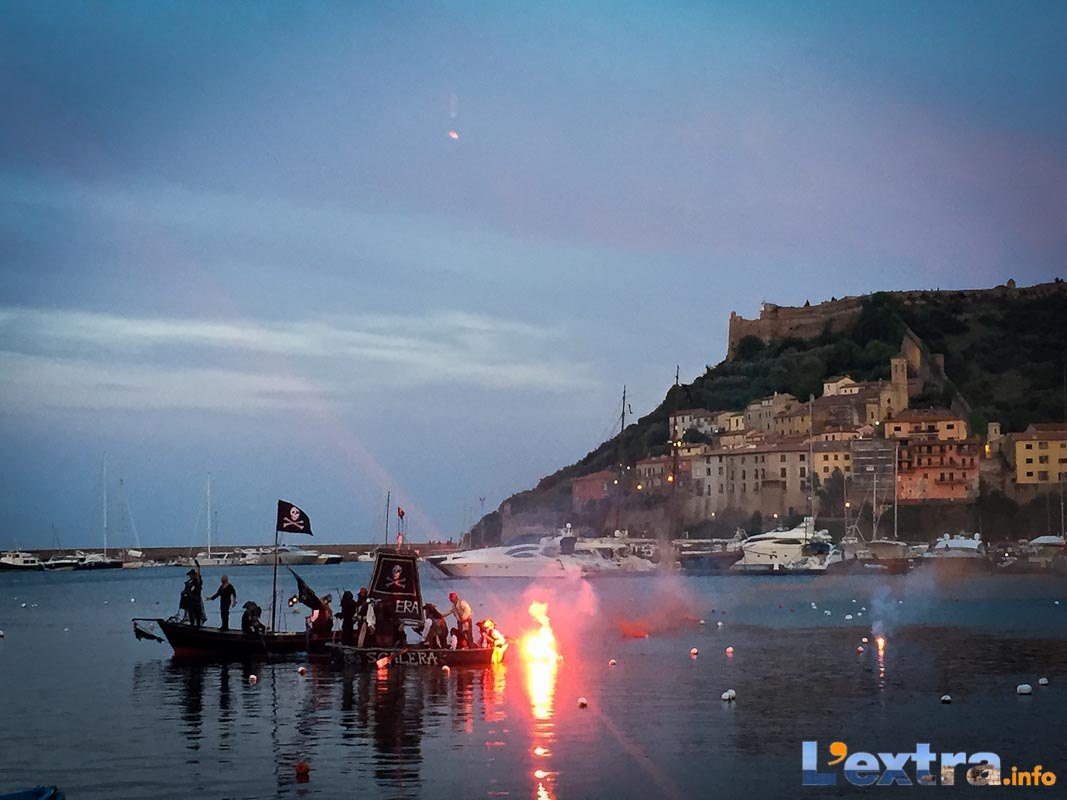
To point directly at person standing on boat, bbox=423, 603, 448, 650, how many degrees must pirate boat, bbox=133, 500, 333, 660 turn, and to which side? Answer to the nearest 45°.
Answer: approximately 135° to its left

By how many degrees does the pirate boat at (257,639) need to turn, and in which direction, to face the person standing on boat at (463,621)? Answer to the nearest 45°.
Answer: approximately 135° to its left

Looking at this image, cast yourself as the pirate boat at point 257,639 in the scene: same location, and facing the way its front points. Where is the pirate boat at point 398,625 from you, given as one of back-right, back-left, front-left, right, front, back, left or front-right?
back-left

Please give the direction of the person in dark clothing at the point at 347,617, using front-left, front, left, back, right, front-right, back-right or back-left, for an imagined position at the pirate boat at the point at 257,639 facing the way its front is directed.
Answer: back-left

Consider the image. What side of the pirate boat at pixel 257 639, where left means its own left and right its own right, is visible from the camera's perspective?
left

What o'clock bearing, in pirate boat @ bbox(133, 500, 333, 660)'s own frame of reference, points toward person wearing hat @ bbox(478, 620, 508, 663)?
The person wearing hat is roughly at 7 o'clock from the pirate boat.

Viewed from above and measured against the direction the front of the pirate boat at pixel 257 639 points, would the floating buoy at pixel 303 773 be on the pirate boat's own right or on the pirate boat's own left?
on the pirate boat's own left
